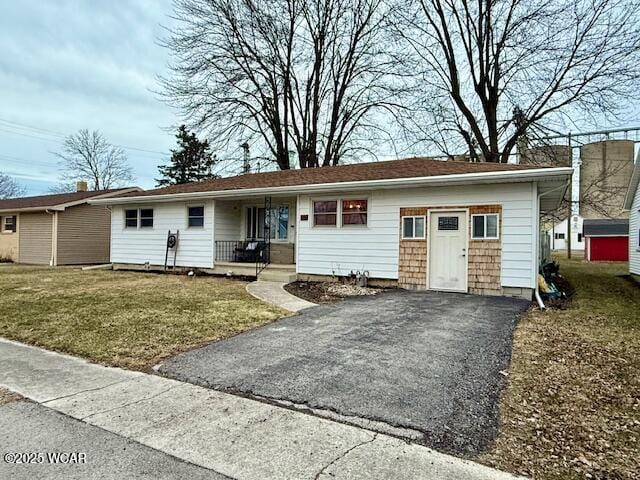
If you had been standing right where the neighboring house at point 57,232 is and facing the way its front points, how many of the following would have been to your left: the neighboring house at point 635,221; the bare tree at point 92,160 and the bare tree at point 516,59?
2

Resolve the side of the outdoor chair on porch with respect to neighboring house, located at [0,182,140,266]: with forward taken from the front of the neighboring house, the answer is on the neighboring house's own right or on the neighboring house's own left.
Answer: on the neighboring house's own left

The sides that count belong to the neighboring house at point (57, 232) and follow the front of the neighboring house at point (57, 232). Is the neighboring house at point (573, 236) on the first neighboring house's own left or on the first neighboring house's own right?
on the first neighboring house's own left

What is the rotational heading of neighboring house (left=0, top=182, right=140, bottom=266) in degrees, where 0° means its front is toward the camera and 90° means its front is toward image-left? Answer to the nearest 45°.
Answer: approximately 45°

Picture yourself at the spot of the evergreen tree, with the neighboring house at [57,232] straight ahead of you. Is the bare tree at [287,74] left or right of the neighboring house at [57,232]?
left

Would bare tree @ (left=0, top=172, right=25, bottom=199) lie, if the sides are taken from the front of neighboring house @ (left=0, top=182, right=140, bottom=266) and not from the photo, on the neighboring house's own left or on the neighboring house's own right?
on the neighboring house's own right

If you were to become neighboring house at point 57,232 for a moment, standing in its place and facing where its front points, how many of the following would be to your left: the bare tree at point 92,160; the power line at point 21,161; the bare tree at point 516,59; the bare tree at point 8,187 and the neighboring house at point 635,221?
2

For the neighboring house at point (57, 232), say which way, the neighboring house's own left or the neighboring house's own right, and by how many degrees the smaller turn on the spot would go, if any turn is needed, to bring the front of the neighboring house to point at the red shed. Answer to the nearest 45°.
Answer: approximately 135° to the neighboring house's own left

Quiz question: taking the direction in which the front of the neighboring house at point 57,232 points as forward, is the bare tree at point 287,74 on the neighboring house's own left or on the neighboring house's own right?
on the neighboring house's own left

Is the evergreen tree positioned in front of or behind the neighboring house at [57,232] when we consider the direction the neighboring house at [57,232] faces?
behind

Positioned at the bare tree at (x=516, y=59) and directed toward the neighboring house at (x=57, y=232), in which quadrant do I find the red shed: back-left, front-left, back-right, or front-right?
back-right

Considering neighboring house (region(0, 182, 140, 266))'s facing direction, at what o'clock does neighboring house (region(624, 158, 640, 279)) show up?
neighboring house (region(624, 158, 640, 279)) is roughly at 9 o'clock from neighboring house (region(0, 182, 140, 266)).
